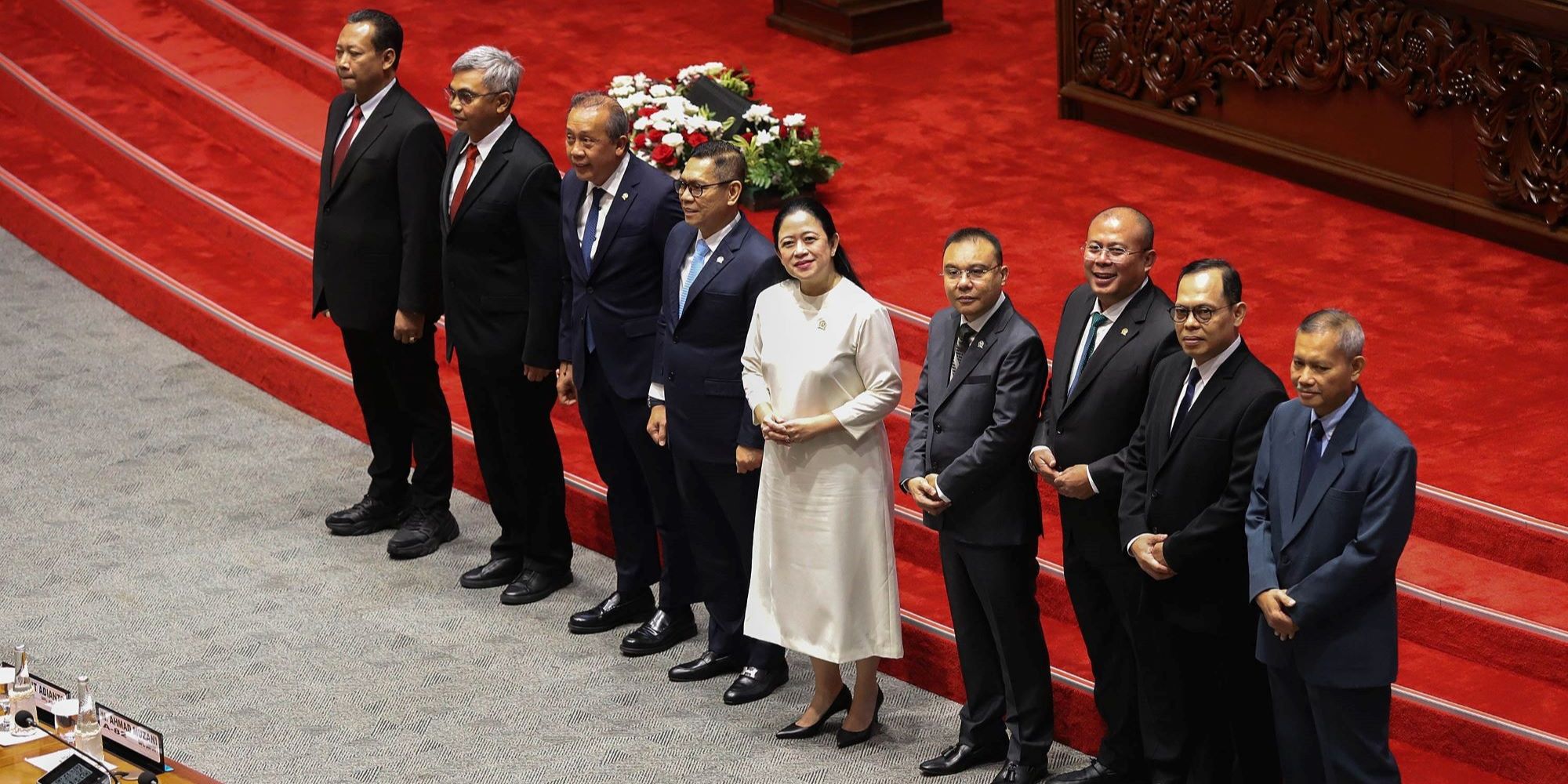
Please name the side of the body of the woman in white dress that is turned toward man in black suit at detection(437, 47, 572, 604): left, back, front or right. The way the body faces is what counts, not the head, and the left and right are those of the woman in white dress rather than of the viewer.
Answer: right

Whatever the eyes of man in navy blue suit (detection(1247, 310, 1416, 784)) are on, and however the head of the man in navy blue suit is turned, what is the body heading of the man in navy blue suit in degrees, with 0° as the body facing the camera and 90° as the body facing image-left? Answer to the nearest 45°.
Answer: approximately 45°

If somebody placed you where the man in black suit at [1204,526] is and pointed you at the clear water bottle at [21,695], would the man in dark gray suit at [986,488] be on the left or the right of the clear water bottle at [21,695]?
right

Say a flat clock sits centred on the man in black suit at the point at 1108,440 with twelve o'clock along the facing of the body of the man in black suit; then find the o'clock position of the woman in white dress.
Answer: The woman in white dress is roughly at 2 o'clock from the man in black suit.

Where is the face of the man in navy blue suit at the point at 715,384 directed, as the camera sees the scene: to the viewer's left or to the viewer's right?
to the viewer's left

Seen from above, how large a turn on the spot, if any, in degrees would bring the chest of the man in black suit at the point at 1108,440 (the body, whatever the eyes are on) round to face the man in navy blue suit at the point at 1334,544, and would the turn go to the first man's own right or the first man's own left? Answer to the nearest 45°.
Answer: approximately 90° to the first man's own left

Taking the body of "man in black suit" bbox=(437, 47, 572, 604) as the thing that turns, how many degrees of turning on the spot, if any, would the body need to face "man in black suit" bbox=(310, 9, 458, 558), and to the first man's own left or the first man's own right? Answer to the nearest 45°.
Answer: approximately 90° to the first man's own right

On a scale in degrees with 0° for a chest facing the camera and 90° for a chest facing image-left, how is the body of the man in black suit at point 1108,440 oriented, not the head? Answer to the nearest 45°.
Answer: approximately 45°

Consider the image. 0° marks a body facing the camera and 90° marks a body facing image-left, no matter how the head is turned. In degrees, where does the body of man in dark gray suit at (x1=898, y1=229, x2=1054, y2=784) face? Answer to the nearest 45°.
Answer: approximately 45°
